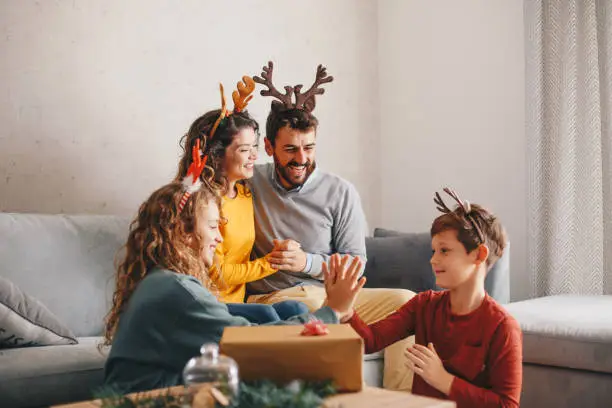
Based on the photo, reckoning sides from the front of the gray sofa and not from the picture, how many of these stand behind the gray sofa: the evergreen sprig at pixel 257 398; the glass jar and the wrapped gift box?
0

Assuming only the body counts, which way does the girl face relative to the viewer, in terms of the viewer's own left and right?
facing to the right of the viewer

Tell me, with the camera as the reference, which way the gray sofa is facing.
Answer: facing the viewer

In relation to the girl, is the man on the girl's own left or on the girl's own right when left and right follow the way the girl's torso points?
on the girl's own left

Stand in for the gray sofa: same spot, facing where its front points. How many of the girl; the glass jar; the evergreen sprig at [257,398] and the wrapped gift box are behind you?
0

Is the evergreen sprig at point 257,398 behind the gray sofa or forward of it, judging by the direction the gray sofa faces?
forward

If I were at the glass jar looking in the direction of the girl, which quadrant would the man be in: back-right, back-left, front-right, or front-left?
front-right

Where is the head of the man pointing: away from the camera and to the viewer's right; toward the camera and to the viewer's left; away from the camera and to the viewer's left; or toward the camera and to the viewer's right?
toward the camera and to the viewer's left

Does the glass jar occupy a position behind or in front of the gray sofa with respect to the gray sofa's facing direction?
in front
